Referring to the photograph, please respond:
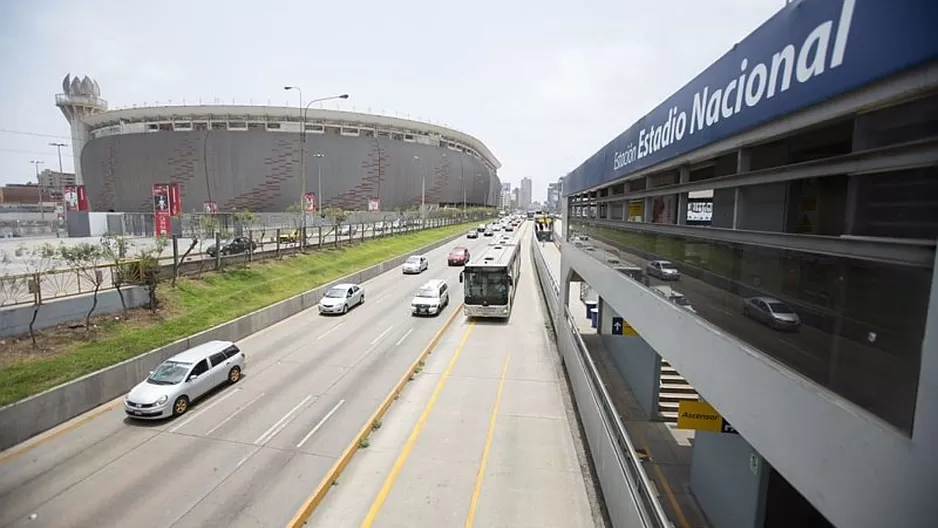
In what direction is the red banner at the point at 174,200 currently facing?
toward the camera

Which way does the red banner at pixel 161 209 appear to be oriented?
toward the camera

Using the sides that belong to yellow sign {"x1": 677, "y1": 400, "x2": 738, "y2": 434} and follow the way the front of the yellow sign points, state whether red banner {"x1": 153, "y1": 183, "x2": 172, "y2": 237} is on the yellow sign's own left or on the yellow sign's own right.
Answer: on the yellow sign's own right

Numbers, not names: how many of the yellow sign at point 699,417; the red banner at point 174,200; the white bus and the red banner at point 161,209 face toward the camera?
4

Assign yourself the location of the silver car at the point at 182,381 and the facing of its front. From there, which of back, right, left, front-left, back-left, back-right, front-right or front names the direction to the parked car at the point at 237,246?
back-right

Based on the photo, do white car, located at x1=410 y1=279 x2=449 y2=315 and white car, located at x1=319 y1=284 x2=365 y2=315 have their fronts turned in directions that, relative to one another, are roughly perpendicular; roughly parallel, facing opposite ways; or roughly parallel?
roughly parallel

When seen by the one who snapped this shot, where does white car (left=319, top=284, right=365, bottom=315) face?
facing the viewer and to the left of the viewer

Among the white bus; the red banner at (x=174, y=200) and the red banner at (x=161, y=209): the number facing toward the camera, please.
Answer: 3

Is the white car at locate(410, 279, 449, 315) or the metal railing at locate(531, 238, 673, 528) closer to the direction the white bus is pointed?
the metal railing

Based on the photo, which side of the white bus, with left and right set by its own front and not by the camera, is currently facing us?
front

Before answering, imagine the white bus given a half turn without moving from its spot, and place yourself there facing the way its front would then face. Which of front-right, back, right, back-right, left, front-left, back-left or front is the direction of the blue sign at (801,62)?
back

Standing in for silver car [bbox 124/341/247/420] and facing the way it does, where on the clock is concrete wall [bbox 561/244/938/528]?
The concrete wall is roughly at 10 o'clock from the silver car.

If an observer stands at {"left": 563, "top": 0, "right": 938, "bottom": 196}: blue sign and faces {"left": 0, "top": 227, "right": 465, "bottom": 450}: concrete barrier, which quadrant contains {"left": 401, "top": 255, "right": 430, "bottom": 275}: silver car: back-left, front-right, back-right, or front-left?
front-right

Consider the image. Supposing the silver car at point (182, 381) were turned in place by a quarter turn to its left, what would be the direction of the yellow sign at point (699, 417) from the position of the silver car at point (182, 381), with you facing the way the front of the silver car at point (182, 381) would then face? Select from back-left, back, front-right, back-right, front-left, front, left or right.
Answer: front

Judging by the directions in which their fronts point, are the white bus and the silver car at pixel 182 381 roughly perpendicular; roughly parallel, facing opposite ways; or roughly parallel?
roughly parallel

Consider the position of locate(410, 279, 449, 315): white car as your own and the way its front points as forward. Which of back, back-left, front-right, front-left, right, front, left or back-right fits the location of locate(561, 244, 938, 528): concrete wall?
front-left

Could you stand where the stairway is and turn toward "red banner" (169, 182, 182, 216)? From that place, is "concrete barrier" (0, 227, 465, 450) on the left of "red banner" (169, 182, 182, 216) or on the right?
left

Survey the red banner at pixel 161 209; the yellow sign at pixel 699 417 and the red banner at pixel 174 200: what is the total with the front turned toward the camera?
3
